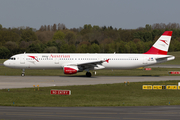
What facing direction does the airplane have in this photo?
to the viewer's left
